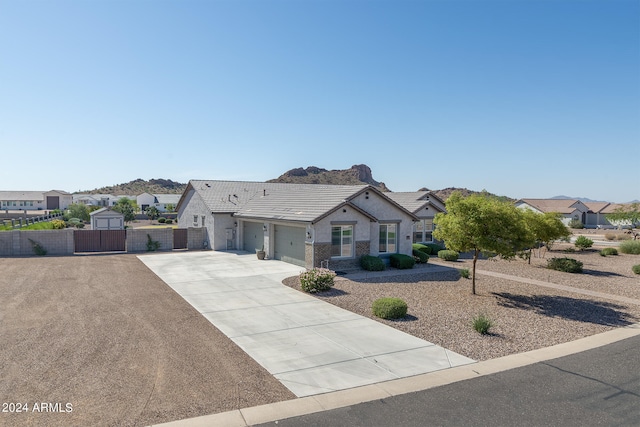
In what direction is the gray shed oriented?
toward the camera

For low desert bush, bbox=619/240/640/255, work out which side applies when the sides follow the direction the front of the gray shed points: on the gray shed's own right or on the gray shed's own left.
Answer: on the gray shed's own left

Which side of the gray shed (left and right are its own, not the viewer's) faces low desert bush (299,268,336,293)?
front

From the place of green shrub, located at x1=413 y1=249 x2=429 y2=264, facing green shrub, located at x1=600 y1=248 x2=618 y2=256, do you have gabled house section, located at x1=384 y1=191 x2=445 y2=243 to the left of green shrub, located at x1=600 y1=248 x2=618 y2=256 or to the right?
left

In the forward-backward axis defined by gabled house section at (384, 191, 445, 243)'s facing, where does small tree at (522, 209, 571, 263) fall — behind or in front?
in front

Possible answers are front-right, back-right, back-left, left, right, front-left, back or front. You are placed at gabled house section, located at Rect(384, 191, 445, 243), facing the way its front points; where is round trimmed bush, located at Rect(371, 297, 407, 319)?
front-right

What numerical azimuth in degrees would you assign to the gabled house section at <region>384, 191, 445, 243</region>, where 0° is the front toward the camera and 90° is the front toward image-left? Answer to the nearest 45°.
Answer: approximately 315°

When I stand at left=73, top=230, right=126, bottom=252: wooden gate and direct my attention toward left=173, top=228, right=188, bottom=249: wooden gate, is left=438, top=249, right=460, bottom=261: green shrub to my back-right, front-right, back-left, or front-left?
front-right

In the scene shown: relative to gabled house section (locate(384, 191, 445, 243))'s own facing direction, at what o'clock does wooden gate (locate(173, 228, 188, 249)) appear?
The wooden gate is roughly at 4 o'clock from the gabled house section.

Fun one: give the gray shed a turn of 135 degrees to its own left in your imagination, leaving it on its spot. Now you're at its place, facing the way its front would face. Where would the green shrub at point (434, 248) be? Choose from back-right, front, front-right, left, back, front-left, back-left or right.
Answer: right

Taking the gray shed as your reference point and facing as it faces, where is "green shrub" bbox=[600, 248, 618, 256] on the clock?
The green shrub is roughly at 10 o'clock from the gray shed.

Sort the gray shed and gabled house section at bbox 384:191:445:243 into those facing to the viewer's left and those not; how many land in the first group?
0

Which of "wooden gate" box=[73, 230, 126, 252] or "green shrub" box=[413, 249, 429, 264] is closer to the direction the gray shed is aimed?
the wooden gate

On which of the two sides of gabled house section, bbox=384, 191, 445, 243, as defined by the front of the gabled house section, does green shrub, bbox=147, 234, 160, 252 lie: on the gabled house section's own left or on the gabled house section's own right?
on the gabled house section's own right

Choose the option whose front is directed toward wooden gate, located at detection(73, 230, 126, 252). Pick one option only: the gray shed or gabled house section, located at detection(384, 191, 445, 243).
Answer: the gray shed

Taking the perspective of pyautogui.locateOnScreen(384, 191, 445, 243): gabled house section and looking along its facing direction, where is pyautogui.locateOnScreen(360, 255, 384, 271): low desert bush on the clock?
The low desert bush is roughly at 2 o'clock from the gabled house section.
